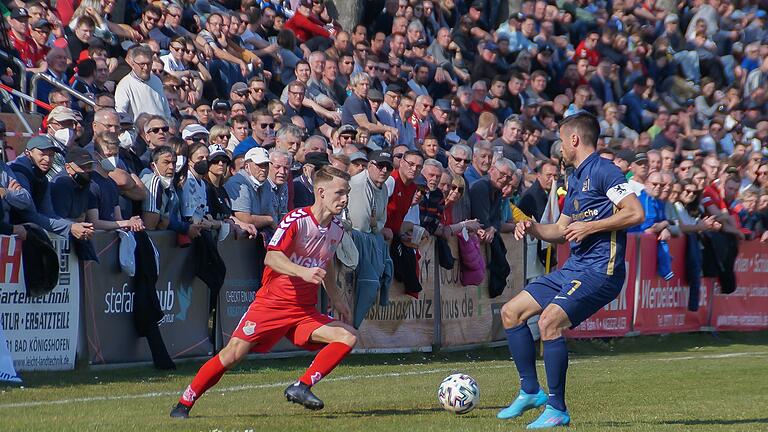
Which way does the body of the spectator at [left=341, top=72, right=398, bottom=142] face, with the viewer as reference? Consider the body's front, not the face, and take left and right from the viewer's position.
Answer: facing the viewer and to the right of the viewer

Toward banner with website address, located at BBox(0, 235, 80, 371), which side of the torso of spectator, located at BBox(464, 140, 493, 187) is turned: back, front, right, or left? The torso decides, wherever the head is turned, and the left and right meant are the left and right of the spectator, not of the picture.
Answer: right

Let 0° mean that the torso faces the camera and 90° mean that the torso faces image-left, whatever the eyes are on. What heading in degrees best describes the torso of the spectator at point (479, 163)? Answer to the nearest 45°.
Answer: approximately 315°

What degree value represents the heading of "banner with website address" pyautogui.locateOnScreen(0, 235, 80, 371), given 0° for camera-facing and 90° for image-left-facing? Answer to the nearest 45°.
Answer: approximately 0°

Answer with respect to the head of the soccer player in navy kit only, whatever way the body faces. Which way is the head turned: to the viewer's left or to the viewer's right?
to the viewer's left

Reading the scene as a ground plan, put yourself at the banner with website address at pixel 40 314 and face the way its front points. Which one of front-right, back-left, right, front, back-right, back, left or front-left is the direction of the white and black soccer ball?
front-left
